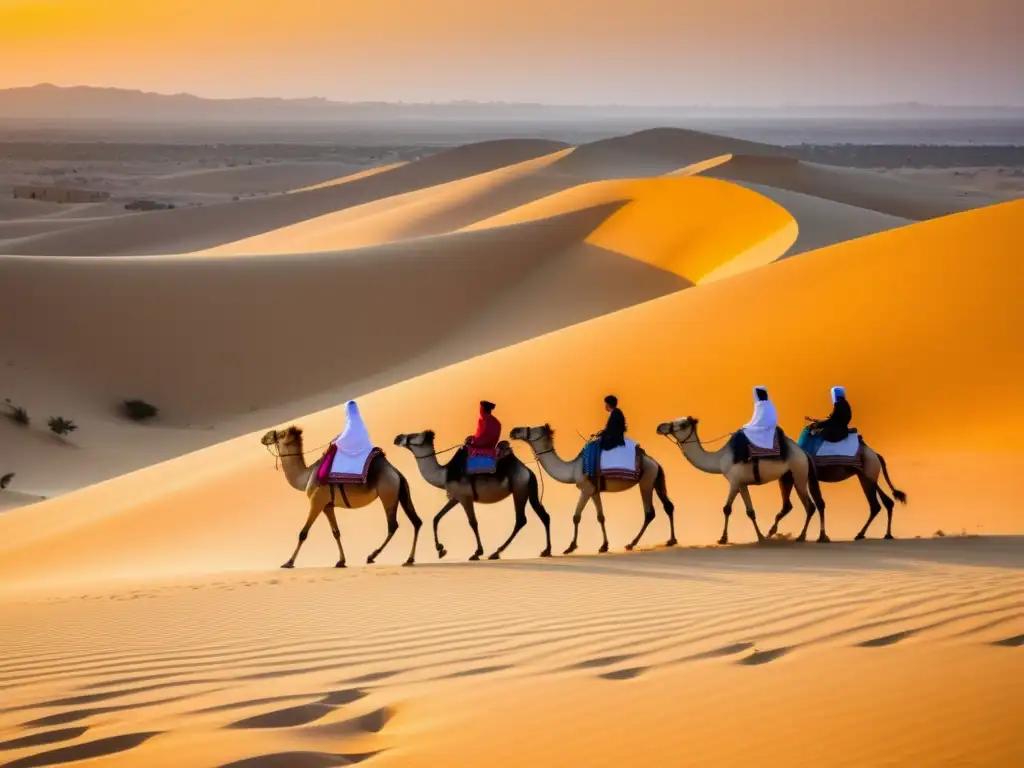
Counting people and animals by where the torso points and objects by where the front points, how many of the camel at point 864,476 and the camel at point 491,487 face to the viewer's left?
2

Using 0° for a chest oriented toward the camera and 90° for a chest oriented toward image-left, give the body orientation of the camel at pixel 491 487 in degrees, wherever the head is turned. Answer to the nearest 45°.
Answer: approximately 90°

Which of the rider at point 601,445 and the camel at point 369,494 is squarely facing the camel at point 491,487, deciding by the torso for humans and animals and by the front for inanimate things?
the rider

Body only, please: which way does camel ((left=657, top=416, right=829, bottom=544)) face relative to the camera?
to the viewer's left

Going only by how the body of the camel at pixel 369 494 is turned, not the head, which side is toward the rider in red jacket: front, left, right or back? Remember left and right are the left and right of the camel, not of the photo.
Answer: back

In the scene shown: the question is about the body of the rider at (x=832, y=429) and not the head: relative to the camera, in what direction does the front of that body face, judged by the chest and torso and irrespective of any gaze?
to the viewer's left

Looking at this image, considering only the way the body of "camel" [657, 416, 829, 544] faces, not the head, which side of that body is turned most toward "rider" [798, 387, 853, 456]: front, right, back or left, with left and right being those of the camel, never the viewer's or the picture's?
back

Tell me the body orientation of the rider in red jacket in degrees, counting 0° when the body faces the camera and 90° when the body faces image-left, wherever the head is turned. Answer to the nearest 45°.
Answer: approximately 90°

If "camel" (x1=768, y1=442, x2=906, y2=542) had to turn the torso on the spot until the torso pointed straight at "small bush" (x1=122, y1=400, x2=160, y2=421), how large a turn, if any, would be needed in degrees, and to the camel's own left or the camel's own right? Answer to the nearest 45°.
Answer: approximately 45° to the camel's own right

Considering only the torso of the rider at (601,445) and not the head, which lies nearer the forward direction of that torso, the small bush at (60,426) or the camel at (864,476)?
the small bush

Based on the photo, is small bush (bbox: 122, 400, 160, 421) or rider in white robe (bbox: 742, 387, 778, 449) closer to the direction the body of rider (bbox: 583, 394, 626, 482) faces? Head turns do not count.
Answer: the small bush
